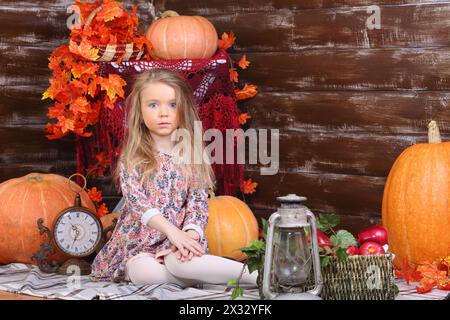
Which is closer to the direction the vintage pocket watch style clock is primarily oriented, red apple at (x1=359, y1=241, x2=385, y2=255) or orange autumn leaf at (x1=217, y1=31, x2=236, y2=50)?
the red apple

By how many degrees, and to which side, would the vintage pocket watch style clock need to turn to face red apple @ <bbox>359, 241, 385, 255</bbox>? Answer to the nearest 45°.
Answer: approximately 45° to its left

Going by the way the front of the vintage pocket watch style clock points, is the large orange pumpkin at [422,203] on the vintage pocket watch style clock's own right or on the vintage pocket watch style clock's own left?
on the vintage pocket watch style clock's own left

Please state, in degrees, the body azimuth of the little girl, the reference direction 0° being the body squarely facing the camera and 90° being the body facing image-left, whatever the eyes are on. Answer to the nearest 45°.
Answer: approximately 315°

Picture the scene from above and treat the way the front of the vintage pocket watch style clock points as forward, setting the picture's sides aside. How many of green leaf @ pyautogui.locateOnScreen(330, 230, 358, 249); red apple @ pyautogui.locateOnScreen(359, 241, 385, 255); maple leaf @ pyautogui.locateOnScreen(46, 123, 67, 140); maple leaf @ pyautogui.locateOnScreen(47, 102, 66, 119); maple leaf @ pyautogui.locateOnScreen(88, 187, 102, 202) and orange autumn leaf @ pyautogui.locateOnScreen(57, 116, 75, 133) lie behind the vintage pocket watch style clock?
4

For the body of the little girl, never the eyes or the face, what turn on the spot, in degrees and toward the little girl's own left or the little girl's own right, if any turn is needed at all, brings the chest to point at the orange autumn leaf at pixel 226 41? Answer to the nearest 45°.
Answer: approximately 135° to the little girl's own left

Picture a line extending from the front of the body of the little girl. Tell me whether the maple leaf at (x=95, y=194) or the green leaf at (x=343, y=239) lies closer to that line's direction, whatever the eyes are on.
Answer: the green leaf
